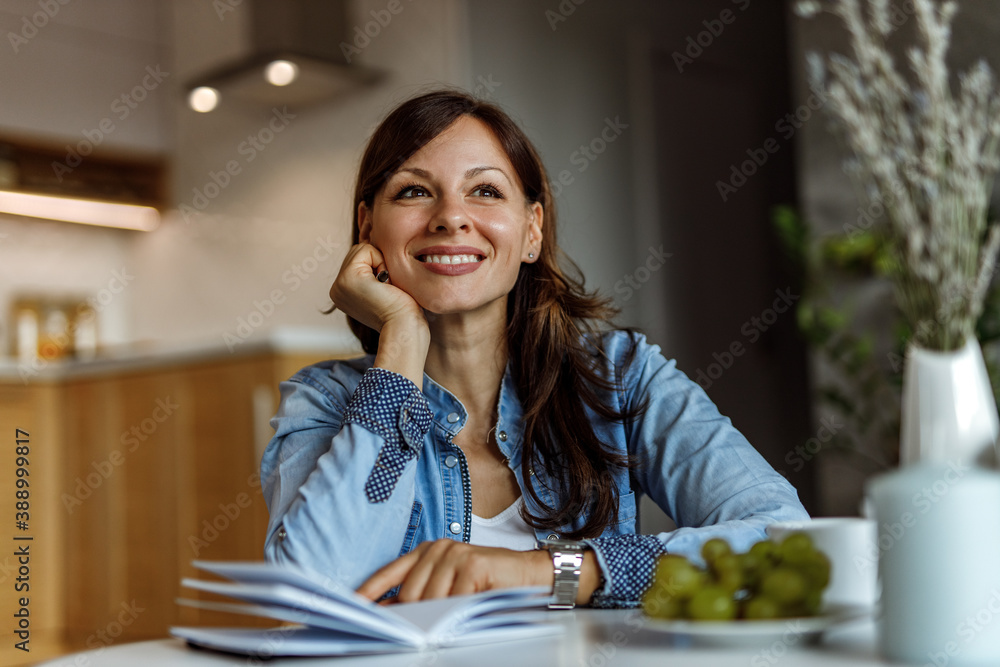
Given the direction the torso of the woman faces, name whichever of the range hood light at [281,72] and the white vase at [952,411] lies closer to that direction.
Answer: the white vase

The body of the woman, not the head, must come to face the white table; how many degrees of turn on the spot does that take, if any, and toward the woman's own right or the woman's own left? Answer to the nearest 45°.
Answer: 0° — they already face it

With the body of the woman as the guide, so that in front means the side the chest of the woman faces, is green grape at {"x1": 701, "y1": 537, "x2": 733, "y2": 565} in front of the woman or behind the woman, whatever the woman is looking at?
in front

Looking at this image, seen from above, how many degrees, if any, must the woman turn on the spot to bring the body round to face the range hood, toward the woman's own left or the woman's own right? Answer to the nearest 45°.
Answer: approximately 180°

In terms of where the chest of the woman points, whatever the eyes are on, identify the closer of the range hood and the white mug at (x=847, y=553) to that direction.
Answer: the white mug

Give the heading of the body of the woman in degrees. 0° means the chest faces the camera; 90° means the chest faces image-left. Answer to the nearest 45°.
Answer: approximately 0°

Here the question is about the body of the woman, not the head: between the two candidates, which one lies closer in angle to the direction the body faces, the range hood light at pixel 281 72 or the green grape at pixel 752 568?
the green grape

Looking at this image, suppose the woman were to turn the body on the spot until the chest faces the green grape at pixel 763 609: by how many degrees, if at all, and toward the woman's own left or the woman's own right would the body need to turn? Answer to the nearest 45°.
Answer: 0° — they already face it

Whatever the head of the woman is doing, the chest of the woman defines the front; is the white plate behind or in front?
in front
